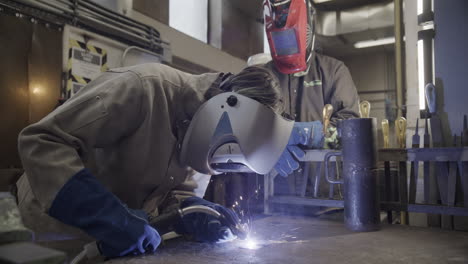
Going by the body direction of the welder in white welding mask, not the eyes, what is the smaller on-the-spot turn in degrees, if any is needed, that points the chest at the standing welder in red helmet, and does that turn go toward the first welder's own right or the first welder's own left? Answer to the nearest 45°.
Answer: approximately 90° to the first welder's own left

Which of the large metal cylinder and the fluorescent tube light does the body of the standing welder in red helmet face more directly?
the large metal cylinder

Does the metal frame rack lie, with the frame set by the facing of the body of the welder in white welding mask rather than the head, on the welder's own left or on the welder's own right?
on the welder's own left

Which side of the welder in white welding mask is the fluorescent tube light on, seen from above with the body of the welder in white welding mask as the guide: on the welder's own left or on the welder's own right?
on the welder's own left

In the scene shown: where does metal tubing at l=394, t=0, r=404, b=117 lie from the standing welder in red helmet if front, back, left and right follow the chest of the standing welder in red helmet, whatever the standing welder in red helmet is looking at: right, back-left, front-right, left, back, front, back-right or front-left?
back

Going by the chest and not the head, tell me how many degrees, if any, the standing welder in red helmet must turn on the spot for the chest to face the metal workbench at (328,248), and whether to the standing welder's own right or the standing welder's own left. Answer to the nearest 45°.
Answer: approximately 45° to the standing welder's own left

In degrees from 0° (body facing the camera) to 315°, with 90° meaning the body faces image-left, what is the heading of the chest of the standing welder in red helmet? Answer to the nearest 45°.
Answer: approximately 45°

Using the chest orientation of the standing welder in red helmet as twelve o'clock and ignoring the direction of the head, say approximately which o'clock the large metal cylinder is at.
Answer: The large metal cylinder is roughly at 10 o'clock from the standing welder in red helmet.

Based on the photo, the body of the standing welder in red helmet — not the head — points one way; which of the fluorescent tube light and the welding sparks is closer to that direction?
the welding sparks

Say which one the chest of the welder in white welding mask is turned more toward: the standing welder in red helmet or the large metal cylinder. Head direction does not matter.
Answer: the large metal cylinder

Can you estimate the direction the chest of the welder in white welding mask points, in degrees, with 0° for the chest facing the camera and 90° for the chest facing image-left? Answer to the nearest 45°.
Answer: approximately 315°

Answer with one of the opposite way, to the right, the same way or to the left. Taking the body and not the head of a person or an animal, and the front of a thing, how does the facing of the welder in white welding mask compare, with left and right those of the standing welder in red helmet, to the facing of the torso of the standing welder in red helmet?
to the left
